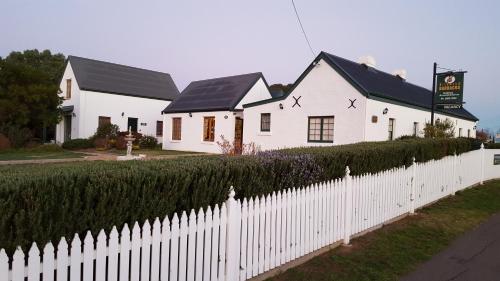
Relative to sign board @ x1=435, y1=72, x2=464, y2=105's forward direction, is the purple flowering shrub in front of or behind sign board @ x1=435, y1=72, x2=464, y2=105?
in front

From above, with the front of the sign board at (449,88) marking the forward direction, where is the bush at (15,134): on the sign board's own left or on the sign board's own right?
on the sign board's own right

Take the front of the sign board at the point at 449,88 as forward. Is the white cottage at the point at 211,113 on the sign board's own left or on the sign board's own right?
on the sign board's own right

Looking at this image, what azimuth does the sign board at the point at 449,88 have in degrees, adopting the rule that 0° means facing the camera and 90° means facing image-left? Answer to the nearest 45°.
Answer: approximately 0°

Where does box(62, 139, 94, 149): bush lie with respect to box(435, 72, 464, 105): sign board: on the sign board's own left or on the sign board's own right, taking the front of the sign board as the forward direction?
on the sign board's own right

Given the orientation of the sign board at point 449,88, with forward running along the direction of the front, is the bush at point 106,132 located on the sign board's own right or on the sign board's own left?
on the sign board's own right

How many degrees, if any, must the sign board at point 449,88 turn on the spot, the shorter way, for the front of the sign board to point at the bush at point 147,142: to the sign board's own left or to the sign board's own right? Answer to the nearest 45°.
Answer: approximately 90° to the sign board's own right

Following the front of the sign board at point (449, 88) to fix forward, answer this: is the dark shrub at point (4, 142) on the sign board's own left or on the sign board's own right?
on the sign board's own right
